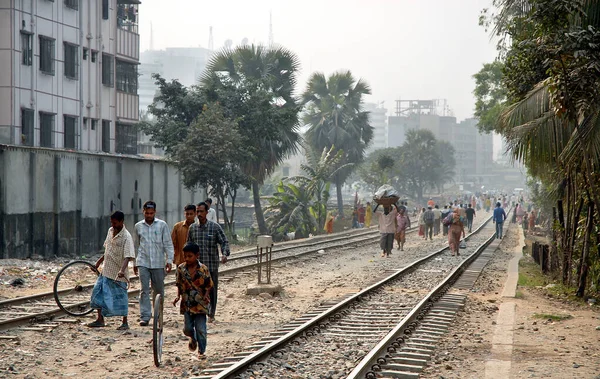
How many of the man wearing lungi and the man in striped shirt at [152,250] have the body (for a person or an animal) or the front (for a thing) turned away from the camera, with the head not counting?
0

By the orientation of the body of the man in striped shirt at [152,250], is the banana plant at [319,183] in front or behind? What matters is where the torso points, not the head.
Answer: behind

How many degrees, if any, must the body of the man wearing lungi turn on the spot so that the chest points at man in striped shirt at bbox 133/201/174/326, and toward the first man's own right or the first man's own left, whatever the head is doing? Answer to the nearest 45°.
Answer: approximately 135° to the first man's own left

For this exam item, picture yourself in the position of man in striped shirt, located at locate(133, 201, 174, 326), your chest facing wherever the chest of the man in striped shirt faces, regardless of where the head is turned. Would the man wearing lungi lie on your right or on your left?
on your right

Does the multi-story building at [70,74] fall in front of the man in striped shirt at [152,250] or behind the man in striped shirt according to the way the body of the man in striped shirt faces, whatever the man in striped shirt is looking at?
behind

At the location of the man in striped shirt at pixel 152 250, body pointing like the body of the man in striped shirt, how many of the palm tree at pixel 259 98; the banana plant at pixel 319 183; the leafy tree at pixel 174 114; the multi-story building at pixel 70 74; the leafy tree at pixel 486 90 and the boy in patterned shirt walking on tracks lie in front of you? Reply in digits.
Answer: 1

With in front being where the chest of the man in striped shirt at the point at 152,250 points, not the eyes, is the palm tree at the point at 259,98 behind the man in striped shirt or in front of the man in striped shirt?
behind

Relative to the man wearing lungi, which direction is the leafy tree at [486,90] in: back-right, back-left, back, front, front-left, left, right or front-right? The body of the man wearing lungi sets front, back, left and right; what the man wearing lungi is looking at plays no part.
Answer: back

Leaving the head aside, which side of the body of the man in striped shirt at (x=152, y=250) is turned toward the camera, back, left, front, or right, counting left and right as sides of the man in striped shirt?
front

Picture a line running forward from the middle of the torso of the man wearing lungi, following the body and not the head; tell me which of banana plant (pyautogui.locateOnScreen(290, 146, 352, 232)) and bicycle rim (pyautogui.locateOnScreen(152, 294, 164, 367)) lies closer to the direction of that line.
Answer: the bicycle rim

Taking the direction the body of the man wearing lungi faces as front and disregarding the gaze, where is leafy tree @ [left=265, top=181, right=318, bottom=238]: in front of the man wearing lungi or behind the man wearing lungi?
behind

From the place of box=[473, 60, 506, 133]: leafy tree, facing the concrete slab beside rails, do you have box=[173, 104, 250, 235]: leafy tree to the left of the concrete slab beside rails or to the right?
right

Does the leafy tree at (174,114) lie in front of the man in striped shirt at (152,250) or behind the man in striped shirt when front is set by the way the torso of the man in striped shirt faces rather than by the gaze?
behind

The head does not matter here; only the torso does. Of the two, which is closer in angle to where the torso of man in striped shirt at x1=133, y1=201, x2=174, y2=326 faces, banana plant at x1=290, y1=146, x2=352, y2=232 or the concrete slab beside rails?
the concrete slab beside rails

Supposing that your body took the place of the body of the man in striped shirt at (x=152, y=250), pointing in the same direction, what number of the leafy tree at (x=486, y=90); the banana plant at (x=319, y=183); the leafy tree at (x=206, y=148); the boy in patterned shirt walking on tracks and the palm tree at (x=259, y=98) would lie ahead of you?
1
